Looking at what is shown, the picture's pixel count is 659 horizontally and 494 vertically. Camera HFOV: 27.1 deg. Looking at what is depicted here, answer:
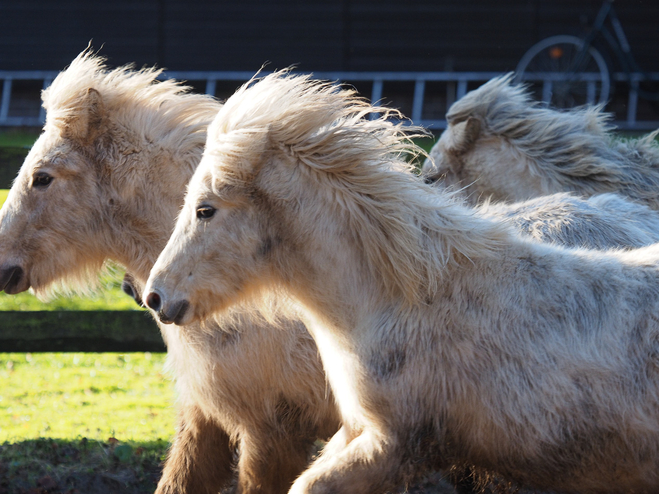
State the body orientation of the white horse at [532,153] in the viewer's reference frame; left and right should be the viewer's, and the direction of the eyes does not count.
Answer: facing to the left of the viewer

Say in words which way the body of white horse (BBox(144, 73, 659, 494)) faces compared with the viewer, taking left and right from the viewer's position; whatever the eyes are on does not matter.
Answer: facing to the left of the viewer

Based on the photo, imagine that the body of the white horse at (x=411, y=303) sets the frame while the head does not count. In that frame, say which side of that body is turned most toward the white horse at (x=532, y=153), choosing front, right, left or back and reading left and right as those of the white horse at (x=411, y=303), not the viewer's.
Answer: right

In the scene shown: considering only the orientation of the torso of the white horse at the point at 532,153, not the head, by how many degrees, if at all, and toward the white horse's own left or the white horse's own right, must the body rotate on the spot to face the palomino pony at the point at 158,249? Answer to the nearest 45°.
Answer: approximately 45° to the white horse's own left

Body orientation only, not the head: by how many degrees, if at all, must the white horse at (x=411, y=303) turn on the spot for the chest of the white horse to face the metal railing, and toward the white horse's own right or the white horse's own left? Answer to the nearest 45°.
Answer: approximately 90° to the white horse's own right

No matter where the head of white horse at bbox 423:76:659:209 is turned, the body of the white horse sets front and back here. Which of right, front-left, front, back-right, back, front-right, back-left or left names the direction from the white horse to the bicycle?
right
